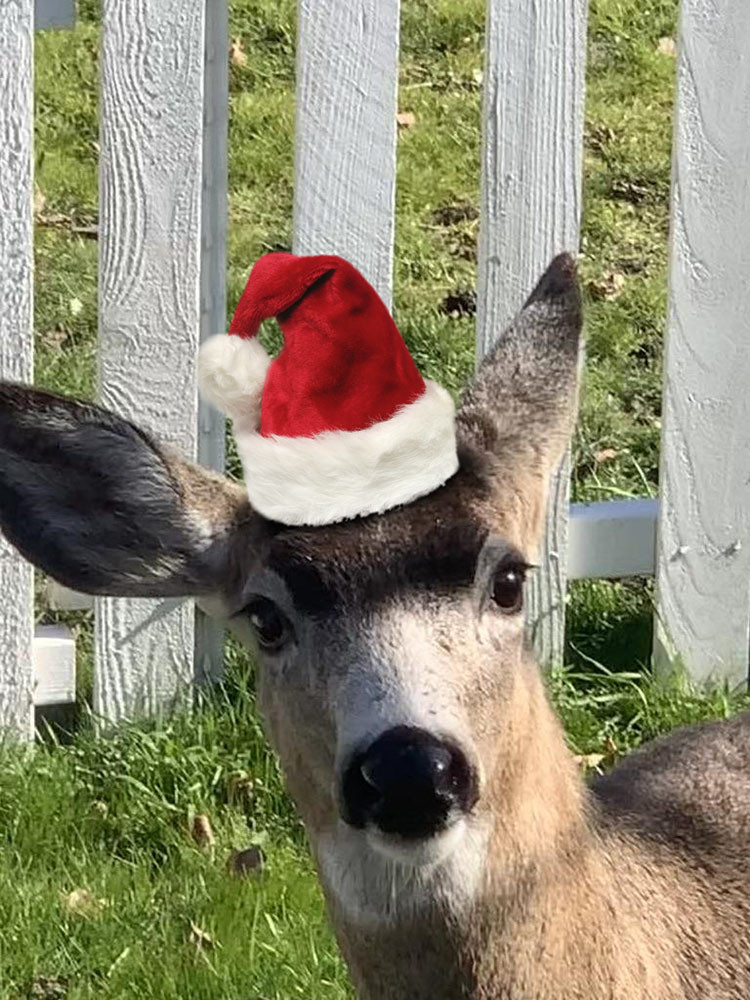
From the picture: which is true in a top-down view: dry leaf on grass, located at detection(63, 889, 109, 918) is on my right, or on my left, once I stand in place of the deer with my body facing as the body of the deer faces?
on my right

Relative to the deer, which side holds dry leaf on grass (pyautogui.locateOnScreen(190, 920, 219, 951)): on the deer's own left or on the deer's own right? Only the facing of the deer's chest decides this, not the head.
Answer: on the deer's own right

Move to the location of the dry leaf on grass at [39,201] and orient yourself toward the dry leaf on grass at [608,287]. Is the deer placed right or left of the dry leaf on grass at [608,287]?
right

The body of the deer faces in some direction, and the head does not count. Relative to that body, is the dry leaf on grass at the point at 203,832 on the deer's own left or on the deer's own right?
on the deer's own right

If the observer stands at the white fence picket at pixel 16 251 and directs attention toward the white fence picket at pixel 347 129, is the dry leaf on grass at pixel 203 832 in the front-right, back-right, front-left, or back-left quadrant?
front-right

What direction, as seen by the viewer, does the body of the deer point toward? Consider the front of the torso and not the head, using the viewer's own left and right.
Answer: facing the viewer and to the left of the viewer

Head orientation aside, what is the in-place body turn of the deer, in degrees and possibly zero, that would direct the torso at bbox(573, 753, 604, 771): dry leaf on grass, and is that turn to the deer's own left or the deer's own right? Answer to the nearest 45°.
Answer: approximately 135° to the deer's own right

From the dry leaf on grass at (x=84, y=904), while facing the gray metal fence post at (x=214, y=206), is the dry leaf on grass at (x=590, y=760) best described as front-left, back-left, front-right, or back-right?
front-right
